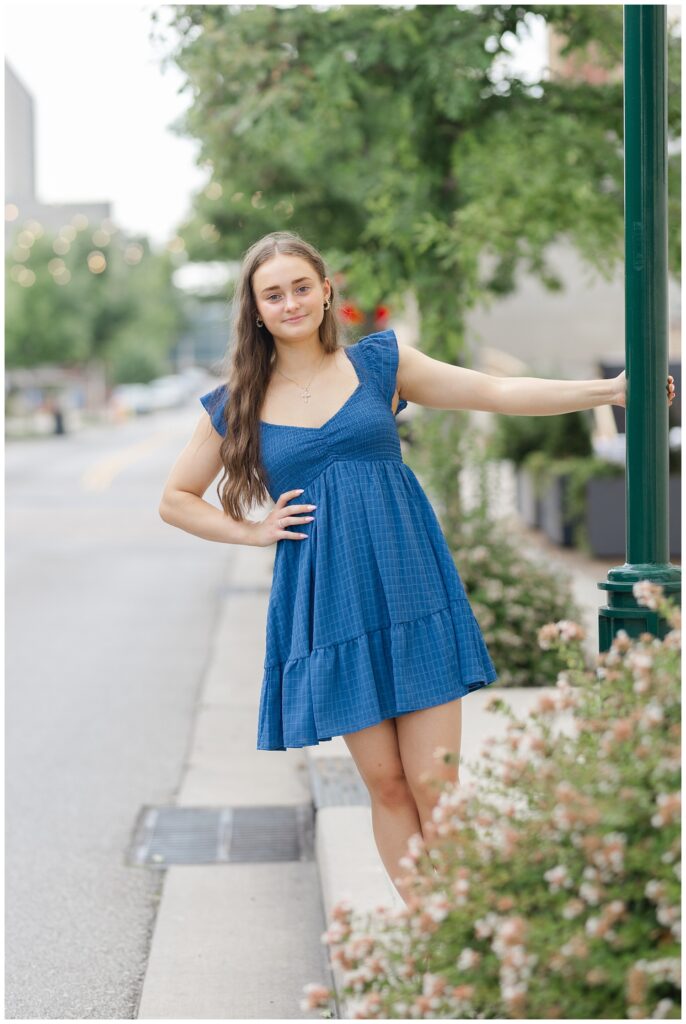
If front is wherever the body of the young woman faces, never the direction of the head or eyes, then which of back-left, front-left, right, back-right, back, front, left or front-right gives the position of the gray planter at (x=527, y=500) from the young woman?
back

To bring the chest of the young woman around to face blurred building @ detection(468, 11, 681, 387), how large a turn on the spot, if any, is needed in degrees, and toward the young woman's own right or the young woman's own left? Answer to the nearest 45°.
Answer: approximately 180°

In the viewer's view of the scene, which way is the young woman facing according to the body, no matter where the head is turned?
toward the camera

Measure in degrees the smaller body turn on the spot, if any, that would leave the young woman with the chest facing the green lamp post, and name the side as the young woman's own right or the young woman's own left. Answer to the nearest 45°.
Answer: approximately 90° to the young woman's own left

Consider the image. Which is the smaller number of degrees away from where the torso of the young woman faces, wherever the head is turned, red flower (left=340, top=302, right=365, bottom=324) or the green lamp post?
the green lamp post

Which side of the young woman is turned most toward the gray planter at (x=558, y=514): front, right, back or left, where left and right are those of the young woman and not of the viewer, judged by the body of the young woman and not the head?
back

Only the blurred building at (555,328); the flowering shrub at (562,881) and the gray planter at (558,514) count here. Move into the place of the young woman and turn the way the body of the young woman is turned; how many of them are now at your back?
2

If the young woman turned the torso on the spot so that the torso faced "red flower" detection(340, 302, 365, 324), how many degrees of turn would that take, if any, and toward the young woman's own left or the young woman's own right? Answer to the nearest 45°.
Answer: approximately 180°

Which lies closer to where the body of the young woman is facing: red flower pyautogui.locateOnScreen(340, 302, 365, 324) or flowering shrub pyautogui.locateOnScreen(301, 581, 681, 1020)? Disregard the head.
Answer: the flowering shrub

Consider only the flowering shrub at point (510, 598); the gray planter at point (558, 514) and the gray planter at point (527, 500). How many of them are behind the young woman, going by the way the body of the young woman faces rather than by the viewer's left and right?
3
